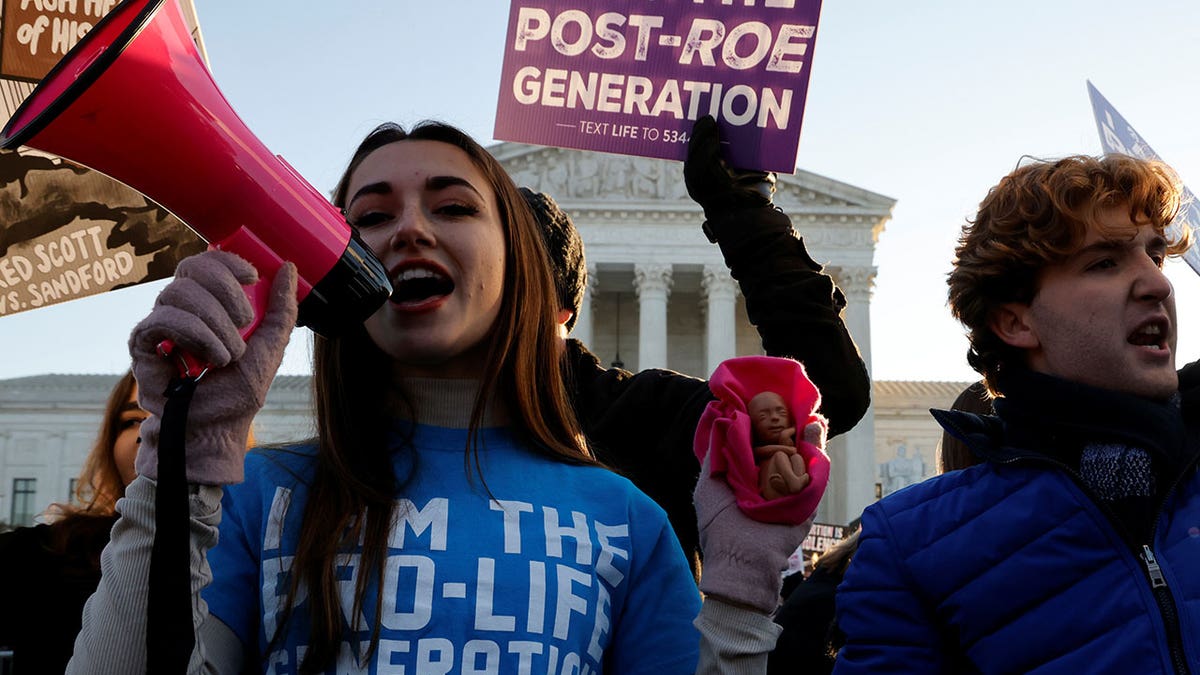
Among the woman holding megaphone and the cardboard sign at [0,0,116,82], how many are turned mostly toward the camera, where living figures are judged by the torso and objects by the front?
2

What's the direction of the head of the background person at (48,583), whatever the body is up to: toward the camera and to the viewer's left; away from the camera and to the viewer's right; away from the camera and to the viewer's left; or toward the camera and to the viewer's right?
toward the camera and to the viewer's right

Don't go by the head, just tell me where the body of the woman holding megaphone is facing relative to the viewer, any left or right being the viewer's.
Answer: facing the viewer

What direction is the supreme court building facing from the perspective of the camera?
toward the camera

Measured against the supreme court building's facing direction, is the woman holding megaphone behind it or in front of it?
in front

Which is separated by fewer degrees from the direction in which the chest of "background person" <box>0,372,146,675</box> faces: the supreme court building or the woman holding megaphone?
the woman holding megaphone

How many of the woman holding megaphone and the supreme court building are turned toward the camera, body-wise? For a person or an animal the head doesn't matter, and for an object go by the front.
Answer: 2

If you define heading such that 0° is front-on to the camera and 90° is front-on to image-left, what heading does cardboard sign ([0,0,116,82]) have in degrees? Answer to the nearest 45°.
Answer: approximately 0°

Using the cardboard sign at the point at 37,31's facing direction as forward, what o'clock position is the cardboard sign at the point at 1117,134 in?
the cardboard sign at the point at 1117,134 is roughly at 9 o'clock from the cardboard sign at the point at 37,31.

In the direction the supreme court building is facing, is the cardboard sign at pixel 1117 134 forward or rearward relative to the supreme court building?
forward
